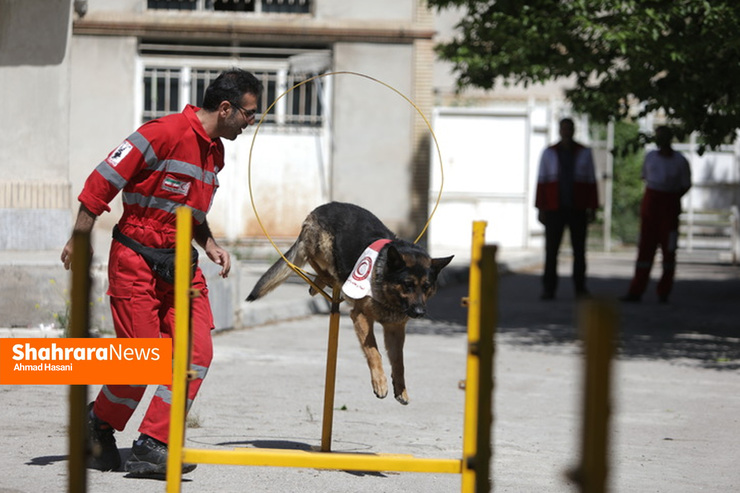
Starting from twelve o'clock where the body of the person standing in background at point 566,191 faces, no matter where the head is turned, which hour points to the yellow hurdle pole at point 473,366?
The yellow hurdle pole is roughly at 12 o'clock from the person standing in background.

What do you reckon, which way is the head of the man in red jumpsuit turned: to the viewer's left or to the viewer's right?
to the viewer's right

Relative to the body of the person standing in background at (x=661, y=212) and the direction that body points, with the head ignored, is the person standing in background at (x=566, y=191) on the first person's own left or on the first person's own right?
on the first person's own right

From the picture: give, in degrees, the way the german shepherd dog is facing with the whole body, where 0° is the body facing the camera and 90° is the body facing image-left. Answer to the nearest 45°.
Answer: approximately 315°

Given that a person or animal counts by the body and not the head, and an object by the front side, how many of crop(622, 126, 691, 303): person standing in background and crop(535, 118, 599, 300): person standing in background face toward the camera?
2

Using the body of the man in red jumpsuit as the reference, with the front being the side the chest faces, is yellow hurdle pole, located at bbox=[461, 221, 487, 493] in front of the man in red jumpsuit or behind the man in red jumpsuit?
in front

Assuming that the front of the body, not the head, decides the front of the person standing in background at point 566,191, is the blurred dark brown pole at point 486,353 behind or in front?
in front

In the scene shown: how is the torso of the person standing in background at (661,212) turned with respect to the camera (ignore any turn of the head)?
toward the camera

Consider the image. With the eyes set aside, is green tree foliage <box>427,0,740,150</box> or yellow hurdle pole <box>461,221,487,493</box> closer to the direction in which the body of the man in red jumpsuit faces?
the yellow hurdle pole

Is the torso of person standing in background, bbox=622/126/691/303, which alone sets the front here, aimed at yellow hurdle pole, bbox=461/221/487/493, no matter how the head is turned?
yes

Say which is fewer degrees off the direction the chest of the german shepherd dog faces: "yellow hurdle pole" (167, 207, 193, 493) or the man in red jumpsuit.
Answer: the yellow hurdle pole

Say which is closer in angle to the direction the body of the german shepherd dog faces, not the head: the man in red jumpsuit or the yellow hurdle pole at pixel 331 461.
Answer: the yellow hurdle pole

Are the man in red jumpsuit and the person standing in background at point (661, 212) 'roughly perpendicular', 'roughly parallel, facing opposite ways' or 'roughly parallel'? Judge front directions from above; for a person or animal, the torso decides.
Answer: roughly perpendicular

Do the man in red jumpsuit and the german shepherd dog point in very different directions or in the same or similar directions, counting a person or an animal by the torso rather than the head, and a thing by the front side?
same or similar directions
